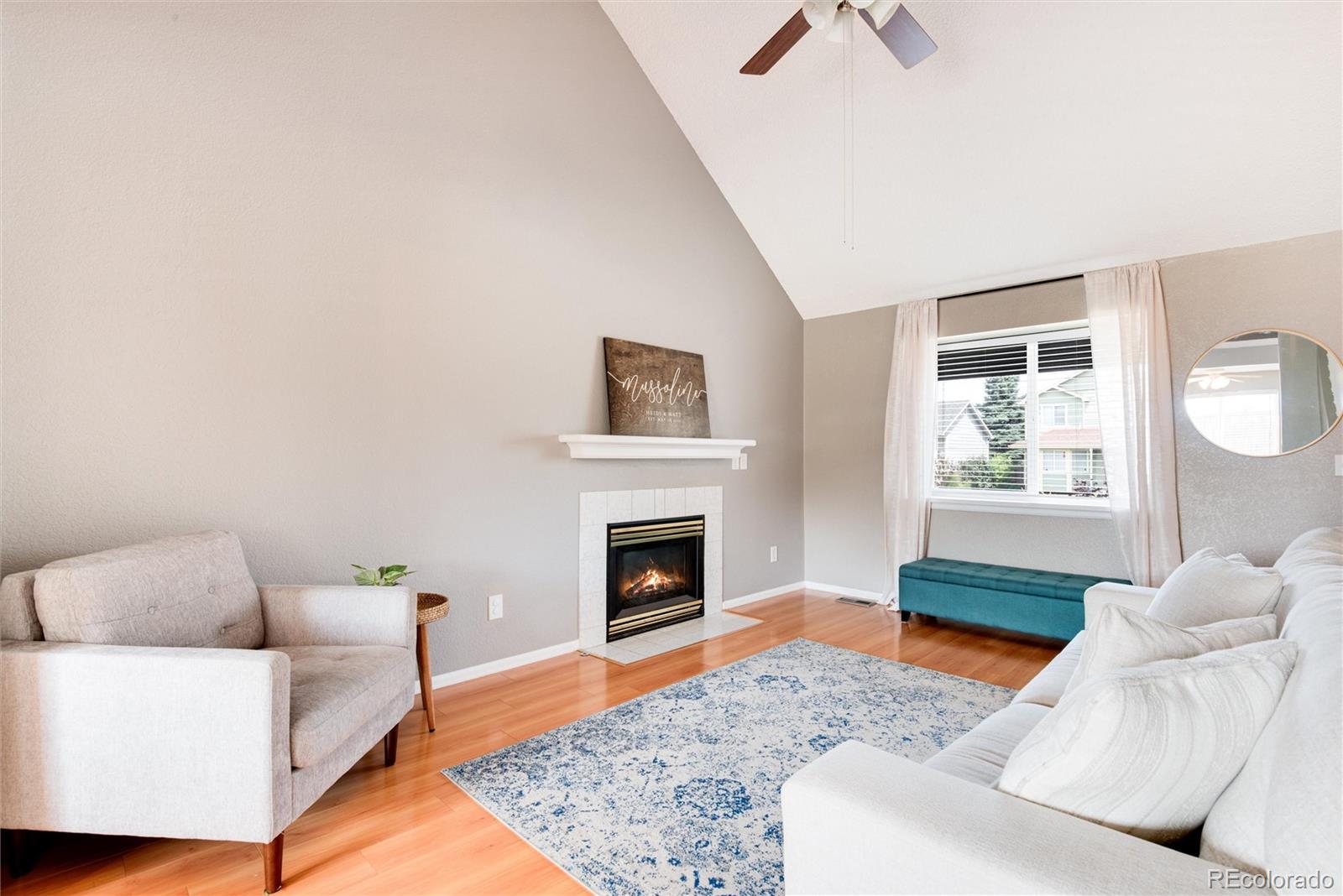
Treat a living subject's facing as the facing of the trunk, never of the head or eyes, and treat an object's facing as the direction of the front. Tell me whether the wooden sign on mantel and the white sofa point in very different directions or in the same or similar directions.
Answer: very different directions

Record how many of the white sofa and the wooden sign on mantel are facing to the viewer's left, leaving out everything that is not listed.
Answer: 1

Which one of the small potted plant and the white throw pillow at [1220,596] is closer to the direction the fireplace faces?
the white throw pillow

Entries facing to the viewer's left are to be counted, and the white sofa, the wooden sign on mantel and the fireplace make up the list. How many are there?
1

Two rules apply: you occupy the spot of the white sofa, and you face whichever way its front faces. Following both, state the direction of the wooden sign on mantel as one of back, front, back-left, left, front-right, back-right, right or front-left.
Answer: front-right

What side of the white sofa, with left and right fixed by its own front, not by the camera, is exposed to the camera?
left

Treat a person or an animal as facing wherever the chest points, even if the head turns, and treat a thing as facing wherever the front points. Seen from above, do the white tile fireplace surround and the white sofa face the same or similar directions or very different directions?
very different directions

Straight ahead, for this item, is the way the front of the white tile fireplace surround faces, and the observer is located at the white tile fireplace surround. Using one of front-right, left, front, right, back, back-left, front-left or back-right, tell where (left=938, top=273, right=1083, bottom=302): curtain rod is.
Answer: front-left

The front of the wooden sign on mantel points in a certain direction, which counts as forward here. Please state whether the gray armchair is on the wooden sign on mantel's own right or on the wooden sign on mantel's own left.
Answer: on the wooden sign on mantel's own right

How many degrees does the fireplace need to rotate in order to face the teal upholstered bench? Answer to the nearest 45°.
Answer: approximately 45° to its left

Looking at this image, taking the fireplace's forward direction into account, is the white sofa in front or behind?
in front

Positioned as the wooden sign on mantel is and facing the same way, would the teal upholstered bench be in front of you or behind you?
in front
